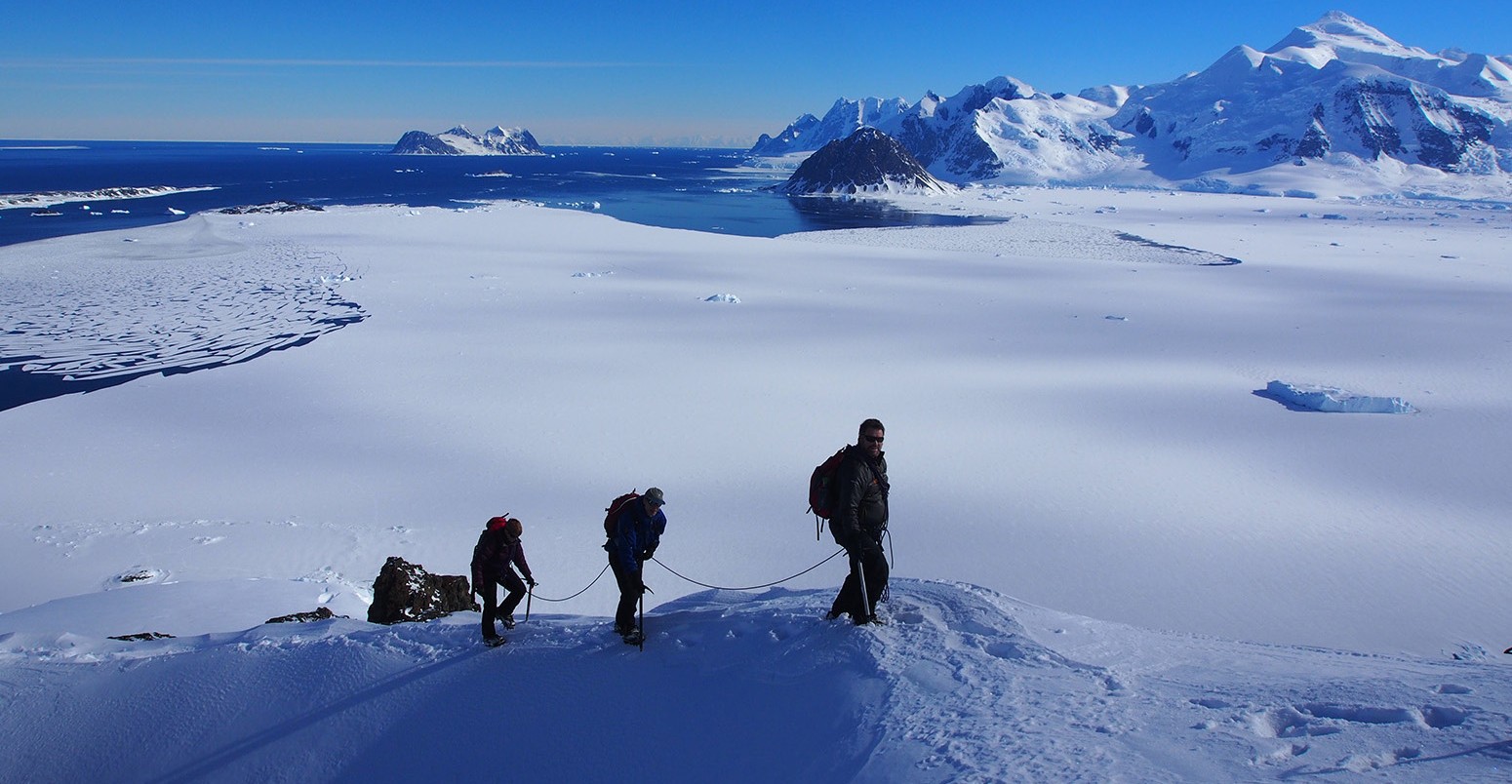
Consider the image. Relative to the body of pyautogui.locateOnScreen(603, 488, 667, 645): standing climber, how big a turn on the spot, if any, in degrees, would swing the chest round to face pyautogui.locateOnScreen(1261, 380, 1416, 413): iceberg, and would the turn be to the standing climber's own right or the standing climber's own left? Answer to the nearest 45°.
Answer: approximately 90° to the standing climber's own left

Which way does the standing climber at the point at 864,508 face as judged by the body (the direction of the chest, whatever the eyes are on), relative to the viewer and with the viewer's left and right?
facing the viewer and to the right of the viewer

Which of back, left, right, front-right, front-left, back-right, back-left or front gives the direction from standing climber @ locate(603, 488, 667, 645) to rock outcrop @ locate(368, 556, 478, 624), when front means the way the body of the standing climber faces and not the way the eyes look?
back

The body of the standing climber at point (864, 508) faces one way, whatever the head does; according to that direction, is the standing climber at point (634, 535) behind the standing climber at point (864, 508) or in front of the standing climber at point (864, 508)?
behind

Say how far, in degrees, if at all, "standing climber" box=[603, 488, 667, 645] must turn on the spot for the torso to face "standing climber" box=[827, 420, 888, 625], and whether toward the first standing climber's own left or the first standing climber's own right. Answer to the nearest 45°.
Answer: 0° — they already face them

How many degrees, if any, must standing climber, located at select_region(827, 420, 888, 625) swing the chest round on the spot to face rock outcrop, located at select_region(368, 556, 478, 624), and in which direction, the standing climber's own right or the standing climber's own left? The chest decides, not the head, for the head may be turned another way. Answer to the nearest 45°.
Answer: approximately 180°

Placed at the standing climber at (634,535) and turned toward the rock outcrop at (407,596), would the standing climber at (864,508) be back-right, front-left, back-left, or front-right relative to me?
back-right

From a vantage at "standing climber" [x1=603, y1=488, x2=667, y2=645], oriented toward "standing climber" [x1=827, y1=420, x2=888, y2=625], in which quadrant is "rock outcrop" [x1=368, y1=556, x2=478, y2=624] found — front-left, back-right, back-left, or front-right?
back-left

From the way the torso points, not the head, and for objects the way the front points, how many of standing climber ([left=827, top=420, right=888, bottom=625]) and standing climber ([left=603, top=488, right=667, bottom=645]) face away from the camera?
0

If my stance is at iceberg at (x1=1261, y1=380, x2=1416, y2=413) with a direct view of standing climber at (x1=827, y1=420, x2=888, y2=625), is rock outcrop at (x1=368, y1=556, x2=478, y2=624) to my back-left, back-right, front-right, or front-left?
front-right

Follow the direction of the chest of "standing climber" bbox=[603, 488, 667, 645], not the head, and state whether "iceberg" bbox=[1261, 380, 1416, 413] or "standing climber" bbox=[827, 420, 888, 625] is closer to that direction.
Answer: the standing climber
